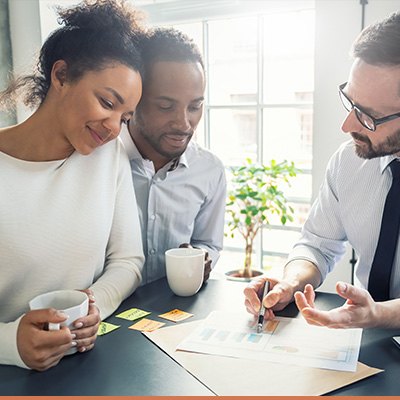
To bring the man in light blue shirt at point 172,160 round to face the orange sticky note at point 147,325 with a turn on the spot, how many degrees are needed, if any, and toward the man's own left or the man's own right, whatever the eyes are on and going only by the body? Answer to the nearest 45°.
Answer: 0° — they already face it

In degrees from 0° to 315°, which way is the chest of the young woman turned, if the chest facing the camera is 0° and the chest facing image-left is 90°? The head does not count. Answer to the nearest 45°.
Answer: approximately 315°

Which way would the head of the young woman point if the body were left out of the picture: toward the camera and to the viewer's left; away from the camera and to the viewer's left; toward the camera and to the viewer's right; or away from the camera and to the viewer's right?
toward the camera and to the viewer's right

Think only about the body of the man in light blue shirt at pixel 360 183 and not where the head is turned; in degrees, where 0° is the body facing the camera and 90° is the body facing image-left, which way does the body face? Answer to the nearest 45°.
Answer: approximately 45°

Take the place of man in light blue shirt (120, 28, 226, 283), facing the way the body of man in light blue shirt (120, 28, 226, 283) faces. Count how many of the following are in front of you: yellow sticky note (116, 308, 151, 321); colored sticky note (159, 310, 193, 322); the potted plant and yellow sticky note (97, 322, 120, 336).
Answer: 3

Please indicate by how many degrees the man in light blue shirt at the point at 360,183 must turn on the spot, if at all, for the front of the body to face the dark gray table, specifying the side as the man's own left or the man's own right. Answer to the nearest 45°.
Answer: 0° — they already face it

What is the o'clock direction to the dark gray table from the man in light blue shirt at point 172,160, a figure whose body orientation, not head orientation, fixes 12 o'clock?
The dark gray table is roughly at 12 o'clock from the man in light blue shirt.

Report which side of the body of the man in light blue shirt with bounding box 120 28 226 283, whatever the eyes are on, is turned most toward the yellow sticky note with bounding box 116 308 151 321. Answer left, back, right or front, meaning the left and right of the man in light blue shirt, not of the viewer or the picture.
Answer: front

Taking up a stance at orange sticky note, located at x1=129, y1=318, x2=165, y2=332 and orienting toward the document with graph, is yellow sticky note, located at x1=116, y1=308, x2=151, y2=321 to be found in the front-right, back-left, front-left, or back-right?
back-left

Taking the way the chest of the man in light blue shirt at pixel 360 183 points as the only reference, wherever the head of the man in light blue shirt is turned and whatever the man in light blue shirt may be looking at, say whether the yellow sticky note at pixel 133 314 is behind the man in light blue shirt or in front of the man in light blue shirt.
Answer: in front

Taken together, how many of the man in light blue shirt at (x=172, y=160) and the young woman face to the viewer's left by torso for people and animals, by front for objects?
0

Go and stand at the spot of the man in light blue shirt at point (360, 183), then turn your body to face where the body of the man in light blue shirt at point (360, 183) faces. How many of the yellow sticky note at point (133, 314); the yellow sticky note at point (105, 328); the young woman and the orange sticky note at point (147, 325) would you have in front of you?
4
